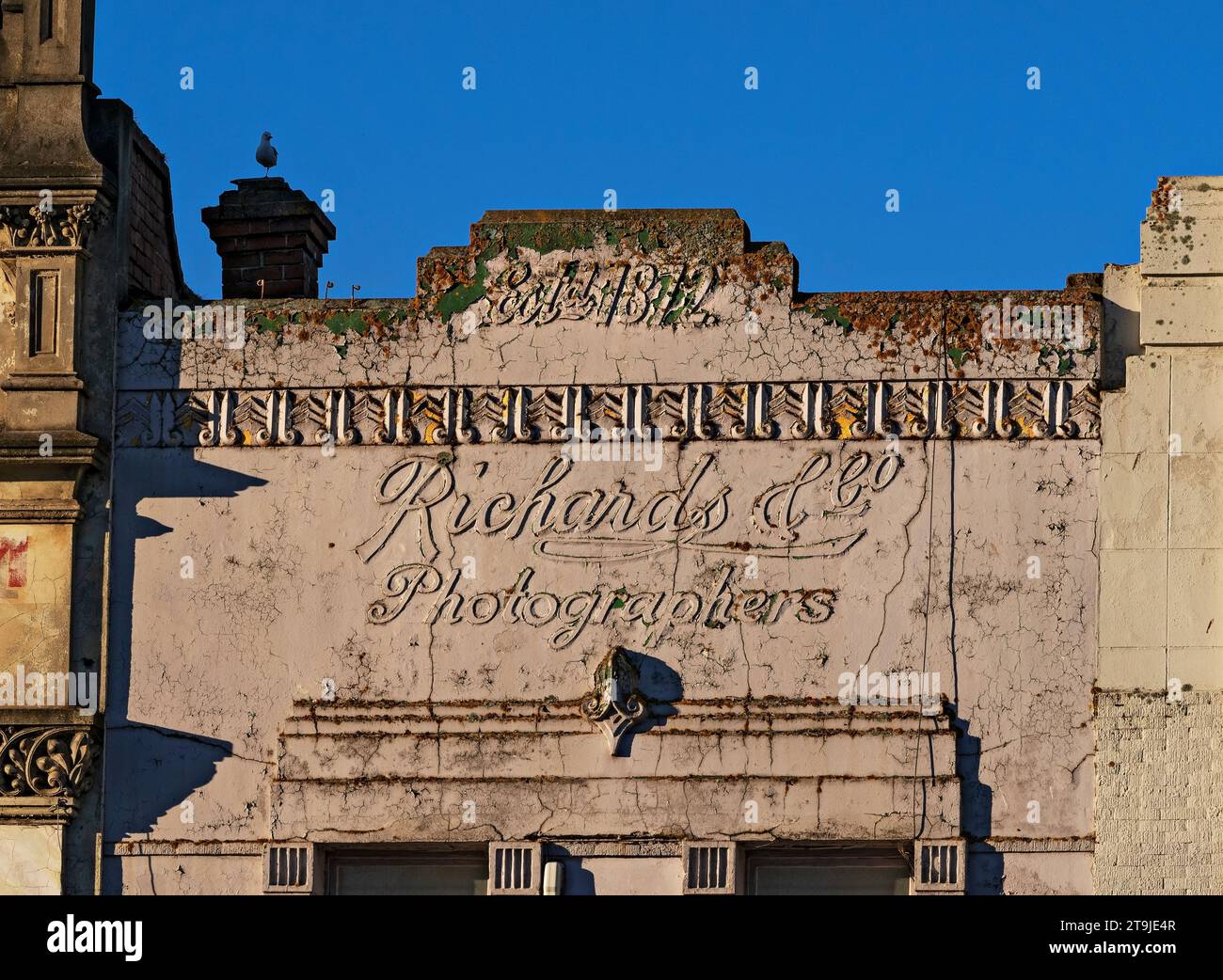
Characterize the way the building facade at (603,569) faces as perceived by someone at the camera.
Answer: facing the viewer
